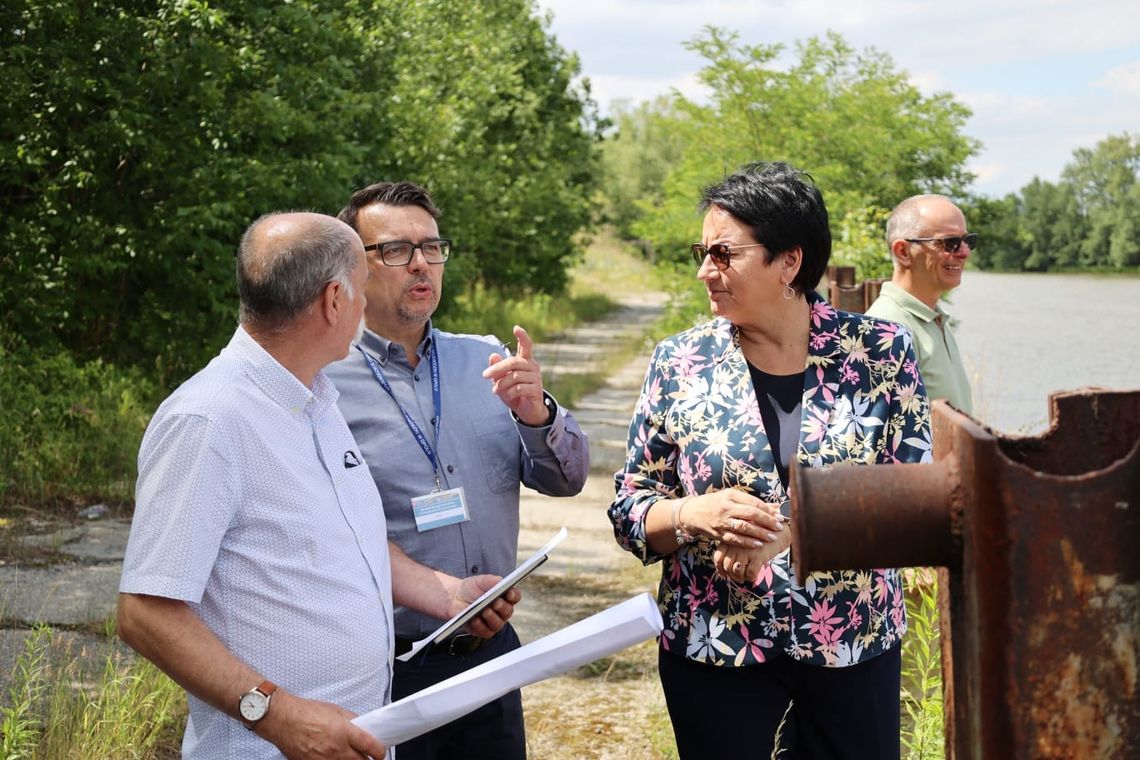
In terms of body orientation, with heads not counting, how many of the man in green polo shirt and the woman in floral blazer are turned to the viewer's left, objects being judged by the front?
0

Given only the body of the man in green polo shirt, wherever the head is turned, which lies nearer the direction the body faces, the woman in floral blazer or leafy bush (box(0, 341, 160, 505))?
the woman in floral blazer

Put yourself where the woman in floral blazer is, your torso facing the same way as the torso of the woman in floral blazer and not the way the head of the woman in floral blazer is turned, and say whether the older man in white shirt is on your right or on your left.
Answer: on your right

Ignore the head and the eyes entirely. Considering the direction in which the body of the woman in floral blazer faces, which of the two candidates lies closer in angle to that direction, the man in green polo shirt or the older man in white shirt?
the older man in white shirt

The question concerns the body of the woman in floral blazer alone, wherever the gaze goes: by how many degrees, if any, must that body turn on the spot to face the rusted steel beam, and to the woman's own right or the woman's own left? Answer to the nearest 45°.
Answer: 0° — they already face it

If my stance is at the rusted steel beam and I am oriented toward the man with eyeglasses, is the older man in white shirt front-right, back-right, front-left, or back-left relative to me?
front-left

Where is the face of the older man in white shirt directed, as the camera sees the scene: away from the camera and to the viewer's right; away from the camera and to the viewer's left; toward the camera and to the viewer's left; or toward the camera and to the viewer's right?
away from the camera and to the viewer's right

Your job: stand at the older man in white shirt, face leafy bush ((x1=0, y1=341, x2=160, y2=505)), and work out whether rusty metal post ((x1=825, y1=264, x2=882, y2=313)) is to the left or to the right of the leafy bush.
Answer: right

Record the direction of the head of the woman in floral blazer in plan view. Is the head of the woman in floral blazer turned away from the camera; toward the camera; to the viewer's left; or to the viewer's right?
to the viewer's left

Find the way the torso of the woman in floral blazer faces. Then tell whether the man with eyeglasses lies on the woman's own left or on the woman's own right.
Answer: on the woman's own right

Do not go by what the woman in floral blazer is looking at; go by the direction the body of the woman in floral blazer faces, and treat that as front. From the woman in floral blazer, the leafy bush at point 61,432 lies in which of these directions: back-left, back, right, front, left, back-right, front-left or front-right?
back-right

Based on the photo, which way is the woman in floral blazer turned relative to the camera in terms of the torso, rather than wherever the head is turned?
toward the camera

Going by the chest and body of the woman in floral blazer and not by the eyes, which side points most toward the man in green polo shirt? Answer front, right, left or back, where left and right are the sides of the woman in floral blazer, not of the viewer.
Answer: back

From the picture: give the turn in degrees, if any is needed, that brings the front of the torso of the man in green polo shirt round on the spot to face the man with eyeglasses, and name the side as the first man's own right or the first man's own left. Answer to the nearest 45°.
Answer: approximately 90° to the first man's own right
